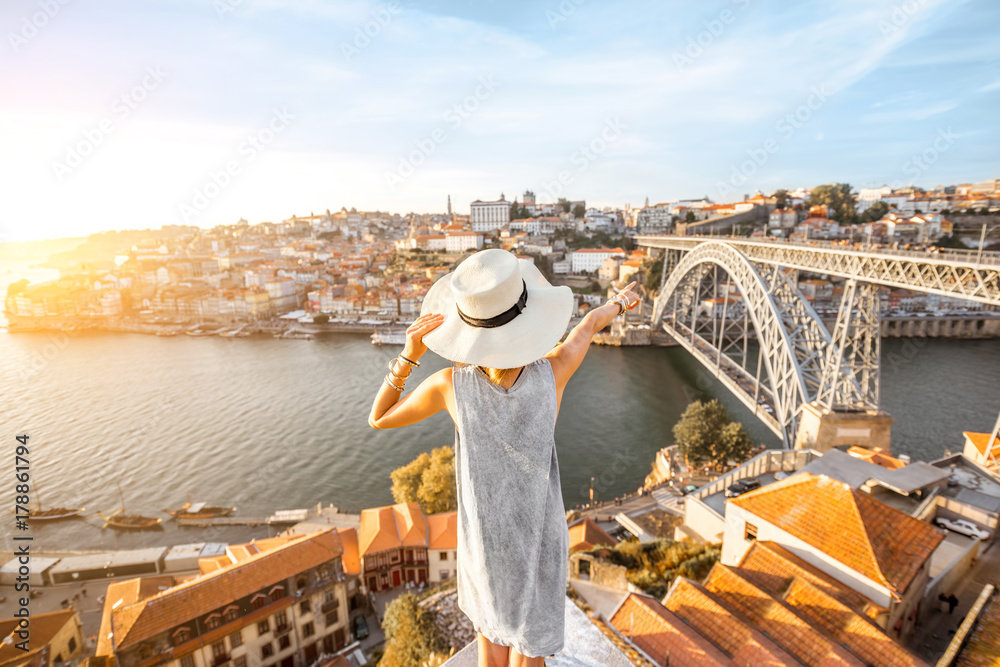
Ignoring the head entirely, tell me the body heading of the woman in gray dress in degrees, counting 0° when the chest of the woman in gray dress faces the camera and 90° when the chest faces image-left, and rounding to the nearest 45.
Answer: approximately 180°

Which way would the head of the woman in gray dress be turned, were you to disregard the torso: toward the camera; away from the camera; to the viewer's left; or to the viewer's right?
away from the camera

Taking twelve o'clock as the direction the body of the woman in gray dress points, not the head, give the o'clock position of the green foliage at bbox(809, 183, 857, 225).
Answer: The green foliage is roughly at 1 o'clock from the woman in gray dress.

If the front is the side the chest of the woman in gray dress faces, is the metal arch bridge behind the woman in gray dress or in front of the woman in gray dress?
in front

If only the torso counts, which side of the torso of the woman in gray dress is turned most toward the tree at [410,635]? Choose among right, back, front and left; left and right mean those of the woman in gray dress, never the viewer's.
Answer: front

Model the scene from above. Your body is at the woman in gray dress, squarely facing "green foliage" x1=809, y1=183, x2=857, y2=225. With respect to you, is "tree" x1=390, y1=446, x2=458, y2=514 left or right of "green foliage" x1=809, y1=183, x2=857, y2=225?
left

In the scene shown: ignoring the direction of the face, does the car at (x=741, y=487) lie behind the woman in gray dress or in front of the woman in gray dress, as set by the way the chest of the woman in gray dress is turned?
in front

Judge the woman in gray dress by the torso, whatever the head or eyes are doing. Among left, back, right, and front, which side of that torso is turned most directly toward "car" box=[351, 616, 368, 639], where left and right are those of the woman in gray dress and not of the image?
front
